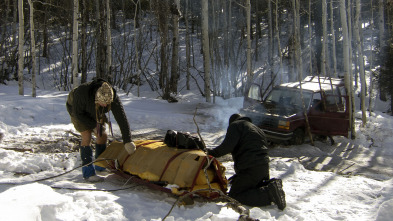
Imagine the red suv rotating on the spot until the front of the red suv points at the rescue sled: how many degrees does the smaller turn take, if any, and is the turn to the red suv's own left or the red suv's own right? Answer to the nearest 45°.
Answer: approximately 45° to the red suv's own left

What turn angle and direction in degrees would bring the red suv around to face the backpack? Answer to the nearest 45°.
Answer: approximately 45° to its left

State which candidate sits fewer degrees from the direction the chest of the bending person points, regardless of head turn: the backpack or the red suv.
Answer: the backpack

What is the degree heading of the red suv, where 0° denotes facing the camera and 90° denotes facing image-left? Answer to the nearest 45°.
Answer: approximately 45°

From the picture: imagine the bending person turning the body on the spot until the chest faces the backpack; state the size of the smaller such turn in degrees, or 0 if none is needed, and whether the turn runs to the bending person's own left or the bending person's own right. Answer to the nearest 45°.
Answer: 0° — they already face it

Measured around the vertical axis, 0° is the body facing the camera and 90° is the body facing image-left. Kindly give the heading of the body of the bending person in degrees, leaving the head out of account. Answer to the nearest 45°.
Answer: approximately 315°

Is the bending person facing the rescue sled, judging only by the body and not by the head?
yes

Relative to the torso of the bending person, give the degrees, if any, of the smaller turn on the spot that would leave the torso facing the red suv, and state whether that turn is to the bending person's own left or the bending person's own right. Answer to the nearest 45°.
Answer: approximately 90° to the bending person's own left
